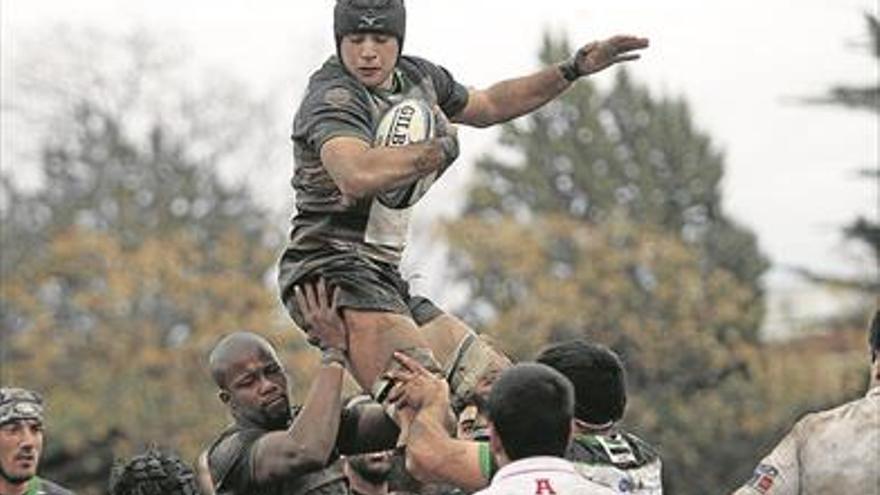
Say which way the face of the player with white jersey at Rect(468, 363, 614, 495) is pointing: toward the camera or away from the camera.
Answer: away from the camera

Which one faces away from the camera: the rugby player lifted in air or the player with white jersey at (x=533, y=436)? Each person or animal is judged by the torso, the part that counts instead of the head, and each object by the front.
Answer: the player with white jersey

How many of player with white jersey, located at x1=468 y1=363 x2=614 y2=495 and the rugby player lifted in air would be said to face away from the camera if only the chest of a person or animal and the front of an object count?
1

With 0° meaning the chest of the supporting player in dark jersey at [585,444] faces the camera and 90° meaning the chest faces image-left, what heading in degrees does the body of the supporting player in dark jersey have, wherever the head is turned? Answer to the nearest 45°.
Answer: approximately 135°

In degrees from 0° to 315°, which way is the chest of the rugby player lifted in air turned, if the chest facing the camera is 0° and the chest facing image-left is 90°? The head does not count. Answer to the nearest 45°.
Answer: approximately 315°

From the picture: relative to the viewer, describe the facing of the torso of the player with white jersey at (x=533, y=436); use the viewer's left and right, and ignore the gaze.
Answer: facing away from the viewer

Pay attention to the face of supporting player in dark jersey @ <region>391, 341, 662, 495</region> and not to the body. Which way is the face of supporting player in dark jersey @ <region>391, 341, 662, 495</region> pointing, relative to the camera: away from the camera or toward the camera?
away from the camera

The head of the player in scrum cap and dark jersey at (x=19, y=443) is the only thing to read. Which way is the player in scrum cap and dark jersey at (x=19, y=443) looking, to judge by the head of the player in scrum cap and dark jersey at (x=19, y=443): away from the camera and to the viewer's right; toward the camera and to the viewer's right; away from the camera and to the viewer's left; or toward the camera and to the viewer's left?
toward the camera and to the viewer's right

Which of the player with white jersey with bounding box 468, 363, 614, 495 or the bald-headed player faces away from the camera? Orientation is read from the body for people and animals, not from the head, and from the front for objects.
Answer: the player with white jersey

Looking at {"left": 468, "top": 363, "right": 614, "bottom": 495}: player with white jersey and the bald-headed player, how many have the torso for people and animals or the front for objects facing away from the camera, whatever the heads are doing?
1

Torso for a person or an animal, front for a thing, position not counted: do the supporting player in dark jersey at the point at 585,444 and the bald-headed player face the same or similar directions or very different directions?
very different directions

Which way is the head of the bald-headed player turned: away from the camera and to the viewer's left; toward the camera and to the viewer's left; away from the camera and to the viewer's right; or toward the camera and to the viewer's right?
toward the camera and to the viewer's right

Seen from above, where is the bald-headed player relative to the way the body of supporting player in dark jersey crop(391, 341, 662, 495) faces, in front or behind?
in front
